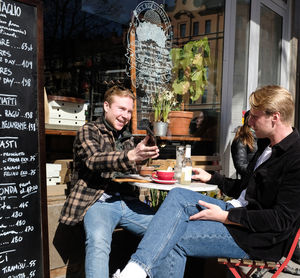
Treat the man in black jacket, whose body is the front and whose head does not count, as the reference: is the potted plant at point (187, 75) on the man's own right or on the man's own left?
on the man's own right

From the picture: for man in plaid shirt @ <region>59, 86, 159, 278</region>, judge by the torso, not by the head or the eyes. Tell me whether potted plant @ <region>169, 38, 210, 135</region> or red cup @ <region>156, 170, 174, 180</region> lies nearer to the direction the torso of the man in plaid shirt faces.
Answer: the red cup

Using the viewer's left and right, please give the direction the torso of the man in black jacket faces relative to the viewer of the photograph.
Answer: facing to the left of the viewer

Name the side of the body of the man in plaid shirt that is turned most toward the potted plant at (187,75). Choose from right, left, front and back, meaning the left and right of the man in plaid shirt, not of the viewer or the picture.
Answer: left

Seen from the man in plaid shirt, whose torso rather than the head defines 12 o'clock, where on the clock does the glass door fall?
The glass door is roughly at 9 o'clock from the man in plaid shirt.

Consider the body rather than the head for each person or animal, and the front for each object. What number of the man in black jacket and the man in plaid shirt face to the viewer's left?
1

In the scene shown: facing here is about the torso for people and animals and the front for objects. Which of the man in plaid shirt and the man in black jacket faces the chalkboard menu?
the man in black jacket

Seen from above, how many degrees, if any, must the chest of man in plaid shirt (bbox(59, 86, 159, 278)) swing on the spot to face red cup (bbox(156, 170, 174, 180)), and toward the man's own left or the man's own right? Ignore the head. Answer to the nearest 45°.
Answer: approximately 45° to the man's own left

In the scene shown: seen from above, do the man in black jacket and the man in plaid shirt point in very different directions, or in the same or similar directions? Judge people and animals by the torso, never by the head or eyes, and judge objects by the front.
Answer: very different directions
